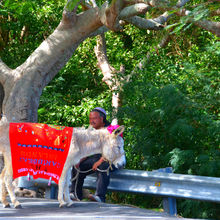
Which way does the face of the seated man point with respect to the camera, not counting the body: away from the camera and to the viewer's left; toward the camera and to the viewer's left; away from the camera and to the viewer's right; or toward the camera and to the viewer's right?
toward the camera and to the viewer's left

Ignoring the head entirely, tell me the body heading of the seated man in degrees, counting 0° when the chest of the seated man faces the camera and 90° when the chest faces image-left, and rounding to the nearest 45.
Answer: approximately 45°
